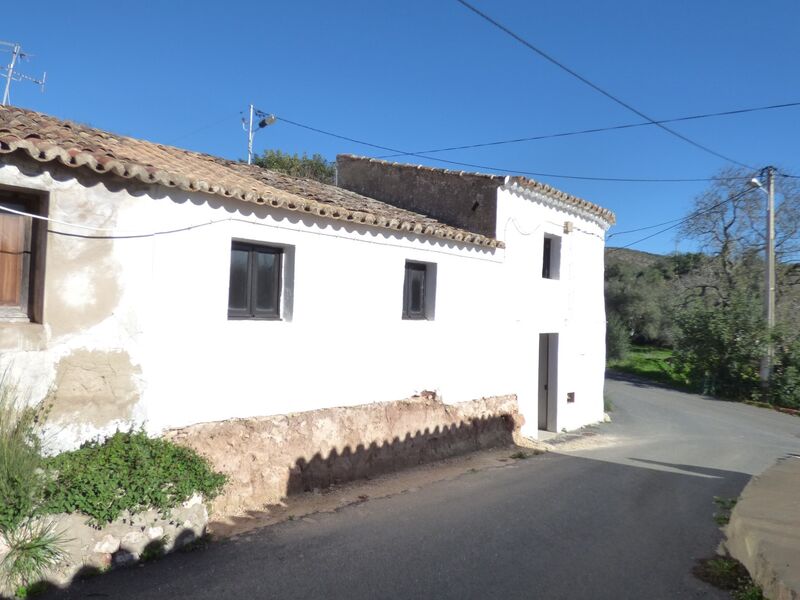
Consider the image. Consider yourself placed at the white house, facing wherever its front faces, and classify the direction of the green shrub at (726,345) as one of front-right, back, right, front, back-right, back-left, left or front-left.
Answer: left

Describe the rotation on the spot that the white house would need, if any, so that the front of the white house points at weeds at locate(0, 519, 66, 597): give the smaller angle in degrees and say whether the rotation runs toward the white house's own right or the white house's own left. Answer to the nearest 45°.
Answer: approximately 90° to the white house's own right

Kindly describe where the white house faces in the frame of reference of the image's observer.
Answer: facing the viewer and to the right of the viewer

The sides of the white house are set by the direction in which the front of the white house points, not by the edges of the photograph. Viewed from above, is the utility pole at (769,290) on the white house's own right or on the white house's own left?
on the white house's own left

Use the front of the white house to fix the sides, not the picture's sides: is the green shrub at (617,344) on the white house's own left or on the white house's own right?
on the white house's own left

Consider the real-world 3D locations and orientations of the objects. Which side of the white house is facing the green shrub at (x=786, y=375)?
left

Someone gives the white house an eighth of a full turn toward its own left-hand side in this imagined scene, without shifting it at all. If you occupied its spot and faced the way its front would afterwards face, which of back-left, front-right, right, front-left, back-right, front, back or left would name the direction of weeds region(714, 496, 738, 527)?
front
